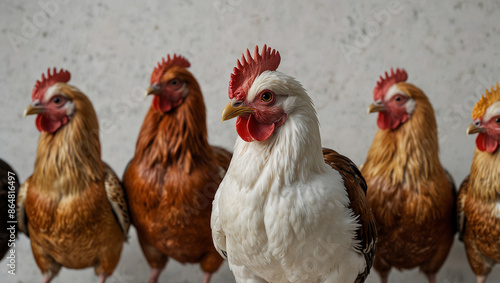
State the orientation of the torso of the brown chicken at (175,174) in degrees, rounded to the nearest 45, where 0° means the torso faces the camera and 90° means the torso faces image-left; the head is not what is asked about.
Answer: approximately 45°

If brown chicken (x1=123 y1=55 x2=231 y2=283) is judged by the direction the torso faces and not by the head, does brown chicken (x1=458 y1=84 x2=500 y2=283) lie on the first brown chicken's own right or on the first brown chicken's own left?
on the first brown chicken's own left

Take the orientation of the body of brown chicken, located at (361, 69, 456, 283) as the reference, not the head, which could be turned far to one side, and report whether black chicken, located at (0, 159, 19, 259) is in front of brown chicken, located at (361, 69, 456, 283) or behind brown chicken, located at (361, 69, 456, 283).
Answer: in front

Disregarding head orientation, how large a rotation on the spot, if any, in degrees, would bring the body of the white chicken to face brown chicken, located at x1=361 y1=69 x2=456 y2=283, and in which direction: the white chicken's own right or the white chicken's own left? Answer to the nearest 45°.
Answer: approximately 180°

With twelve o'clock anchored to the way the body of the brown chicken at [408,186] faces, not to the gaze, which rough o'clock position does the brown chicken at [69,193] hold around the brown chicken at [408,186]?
the brown chicken at [69,193] is roughly at 3 o'clock from the brown chicken at [408,186].

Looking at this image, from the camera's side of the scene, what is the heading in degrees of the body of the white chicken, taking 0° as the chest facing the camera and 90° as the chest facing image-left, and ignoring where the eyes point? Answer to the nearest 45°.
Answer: approximately 45°

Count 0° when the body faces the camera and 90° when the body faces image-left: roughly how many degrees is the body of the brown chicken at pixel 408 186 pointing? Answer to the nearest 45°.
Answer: approximately 45°

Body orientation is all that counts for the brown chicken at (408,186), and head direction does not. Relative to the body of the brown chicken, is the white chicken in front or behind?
in front

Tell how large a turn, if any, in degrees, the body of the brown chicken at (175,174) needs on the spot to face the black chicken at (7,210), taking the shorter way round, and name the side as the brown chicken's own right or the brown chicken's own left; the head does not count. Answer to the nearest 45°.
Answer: approximately 45° to the brown chicken's own right
